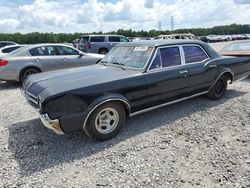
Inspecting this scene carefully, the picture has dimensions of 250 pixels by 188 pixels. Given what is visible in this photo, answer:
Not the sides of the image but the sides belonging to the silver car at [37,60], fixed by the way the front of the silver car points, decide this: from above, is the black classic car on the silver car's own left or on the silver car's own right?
on the silver car's own right

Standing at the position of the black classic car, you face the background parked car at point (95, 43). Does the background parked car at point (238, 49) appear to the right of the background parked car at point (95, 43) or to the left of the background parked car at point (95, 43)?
right

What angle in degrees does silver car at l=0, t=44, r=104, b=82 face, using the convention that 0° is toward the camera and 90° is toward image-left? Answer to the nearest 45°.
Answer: approximately 225°

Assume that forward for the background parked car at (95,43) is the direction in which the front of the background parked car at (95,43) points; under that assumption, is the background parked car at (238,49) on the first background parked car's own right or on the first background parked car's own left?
on the first background parked car's own right

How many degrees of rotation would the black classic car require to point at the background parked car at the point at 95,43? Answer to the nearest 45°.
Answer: approximately 135° to its right

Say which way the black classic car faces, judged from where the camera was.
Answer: facing the viewer and to the left of the viewer

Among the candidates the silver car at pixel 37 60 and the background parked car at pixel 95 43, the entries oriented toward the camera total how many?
0
